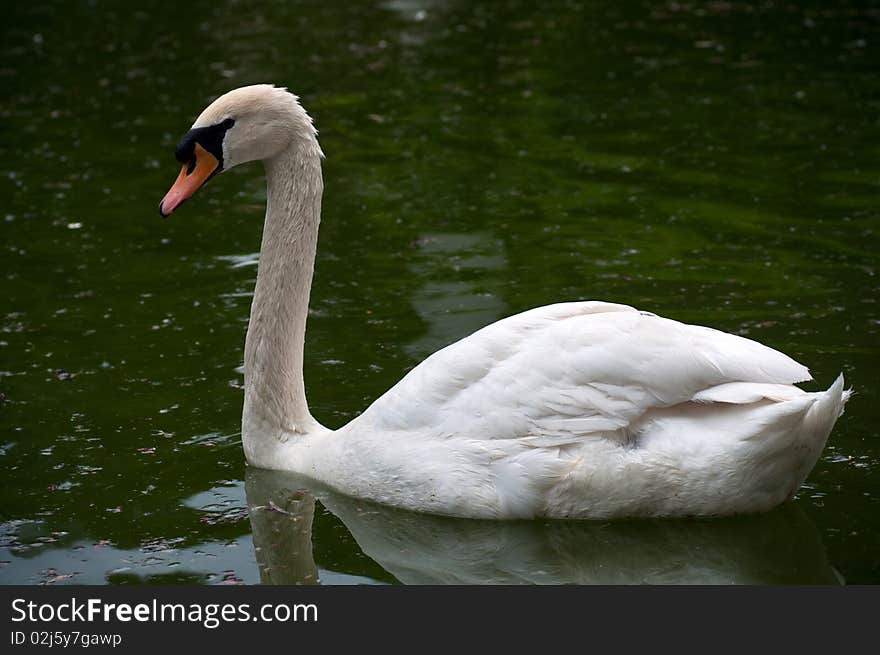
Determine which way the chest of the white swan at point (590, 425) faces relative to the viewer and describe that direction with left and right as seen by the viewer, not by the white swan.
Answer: facing to the left of the viewer
